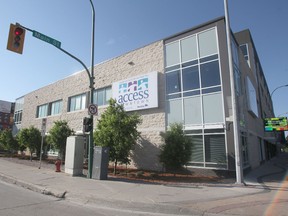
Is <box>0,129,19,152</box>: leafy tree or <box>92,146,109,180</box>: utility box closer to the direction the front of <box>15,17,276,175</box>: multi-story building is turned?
the utility box

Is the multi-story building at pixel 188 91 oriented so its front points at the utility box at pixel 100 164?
yes

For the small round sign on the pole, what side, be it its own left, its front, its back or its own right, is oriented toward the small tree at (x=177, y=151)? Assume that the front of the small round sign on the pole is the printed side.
left

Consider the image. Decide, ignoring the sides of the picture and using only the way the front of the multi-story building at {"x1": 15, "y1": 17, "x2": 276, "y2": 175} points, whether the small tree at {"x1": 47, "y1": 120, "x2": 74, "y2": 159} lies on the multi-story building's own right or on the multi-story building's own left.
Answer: on the multi-story building's own right

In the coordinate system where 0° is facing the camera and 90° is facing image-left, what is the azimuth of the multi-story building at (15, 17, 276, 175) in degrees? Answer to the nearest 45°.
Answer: approximately 45°

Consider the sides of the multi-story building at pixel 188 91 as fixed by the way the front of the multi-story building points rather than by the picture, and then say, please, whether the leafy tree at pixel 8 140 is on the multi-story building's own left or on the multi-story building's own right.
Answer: on the multi-story building's own right
